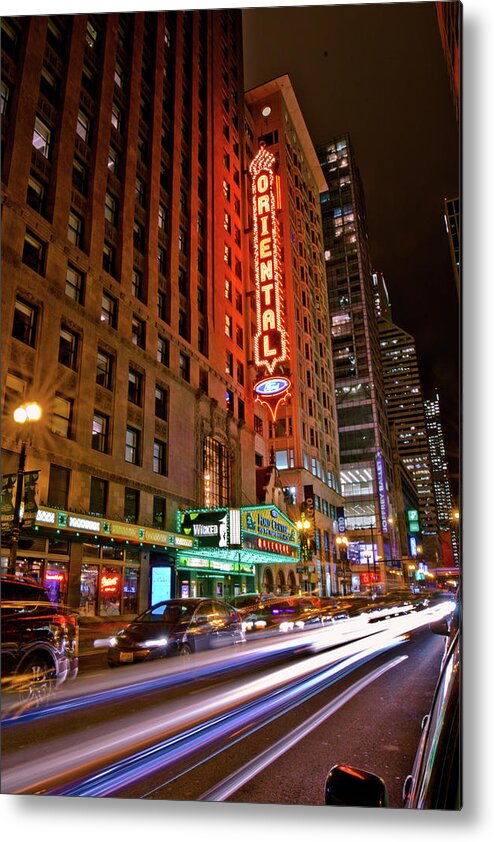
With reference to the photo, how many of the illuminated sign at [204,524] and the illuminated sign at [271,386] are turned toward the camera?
2

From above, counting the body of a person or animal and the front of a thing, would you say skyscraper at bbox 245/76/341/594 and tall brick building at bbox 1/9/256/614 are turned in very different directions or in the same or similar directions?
same or similar directions

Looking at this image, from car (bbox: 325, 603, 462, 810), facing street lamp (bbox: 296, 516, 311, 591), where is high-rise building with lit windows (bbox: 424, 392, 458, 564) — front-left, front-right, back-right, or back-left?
front-right

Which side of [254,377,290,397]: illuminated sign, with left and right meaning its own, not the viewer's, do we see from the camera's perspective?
front

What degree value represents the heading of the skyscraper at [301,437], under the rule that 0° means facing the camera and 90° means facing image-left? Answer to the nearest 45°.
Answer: approximately 315°

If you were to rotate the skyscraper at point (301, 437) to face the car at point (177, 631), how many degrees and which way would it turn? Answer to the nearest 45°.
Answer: approximately 45° to its right

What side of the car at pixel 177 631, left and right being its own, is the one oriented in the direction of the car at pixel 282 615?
back

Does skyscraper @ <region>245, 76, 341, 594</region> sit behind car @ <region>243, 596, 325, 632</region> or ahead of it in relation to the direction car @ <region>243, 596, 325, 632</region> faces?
behind

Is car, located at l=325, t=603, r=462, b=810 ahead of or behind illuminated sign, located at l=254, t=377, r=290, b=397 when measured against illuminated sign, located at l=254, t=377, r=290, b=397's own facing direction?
ahead

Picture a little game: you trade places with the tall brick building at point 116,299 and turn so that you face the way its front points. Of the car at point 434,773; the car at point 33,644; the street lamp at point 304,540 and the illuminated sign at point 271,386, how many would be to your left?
2

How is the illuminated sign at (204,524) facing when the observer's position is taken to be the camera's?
facing the viewer

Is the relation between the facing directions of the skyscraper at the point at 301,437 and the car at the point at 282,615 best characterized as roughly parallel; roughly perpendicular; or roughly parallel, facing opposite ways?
roughly perpendicular
